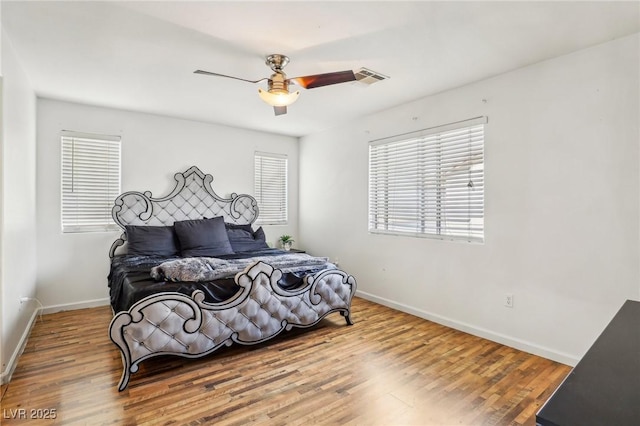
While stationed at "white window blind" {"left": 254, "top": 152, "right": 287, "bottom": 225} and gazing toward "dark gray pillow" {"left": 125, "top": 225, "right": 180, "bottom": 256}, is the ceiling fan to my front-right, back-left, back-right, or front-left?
front-left

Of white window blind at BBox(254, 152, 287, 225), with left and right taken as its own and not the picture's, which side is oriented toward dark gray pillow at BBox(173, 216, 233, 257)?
right

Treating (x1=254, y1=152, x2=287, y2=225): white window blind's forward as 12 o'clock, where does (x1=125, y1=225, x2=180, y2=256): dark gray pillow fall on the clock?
The dark gray pillow is roughly at 3 o'clock from the white window blind.

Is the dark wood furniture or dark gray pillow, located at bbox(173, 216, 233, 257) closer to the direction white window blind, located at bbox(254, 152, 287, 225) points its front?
the dark wood furniture

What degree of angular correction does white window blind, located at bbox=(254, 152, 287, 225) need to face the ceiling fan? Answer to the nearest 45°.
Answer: approximately 45° to its right

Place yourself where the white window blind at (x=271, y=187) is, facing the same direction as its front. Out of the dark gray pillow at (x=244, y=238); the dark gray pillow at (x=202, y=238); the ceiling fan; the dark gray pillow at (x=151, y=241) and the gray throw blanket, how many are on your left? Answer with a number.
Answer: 0

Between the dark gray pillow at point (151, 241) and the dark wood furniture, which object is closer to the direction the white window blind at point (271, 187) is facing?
the dark wood furniture

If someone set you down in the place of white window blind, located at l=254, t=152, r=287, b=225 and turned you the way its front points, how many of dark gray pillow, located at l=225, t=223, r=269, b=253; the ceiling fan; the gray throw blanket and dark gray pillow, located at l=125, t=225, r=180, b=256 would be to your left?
0

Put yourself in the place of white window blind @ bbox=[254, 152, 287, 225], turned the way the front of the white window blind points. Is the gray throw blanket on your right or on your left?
on your right

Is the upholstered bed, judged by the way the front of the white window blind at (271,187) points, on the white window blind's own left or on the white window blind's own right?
on the white window blind's own right

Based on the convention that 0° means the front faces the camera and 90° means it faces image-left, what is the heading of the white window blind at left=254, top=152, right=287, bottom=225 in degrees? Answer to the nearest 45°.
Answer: approximately 315°

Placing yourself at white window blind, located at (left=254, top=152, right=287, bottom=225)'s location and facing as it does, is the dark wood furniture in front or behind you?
in front
